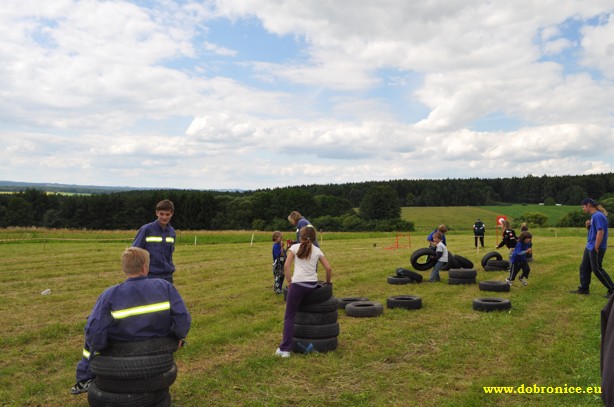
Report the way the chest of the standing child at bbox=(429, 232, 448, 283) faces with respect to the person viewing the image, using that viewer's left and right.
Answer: facing to the left of the viewer

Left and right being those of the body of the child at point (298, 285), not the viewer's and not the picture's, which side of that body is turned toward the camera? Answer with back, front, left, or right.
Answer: back

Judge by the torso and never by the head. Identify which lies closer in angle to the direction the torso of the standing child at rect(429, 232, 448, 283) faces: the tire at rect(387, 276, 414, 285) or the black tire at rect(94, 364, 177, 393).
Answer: the tire

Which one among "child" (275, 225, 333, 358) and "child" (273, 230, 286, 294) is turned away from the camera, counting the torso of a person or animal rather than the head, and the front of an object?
"child" (275, 225, 333, 358)

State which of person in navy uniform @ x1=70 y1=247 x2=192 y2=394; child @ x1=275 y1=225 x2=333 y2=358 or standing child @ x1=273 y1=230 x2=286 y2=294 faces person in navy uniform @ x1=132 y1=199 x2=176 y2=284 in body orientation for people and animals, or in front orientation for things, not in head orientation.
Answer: person in navy uniform @ x1=70 y1=247 x2=192 y2=394

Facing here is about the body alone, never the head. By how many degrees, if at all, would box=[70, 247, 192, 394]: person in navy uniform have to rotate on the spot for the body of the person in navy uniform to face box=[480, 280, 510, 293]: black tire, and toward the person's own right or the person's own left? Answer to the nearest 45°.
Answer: approximately 45° to the person's own right

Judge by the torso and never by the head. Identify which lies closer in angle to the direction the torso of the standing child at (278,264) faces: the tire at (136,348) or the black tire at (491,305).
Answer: the black tire

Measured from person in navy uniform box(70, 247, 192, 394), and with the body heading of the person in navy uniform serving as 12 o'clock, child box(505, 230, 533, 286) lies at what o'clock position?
The child is roughly at 2 o'clock from the person in navy uniform.

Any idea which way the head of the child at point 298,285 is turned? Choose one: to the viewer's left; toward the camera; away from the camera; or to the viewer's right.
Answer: away from the camera
